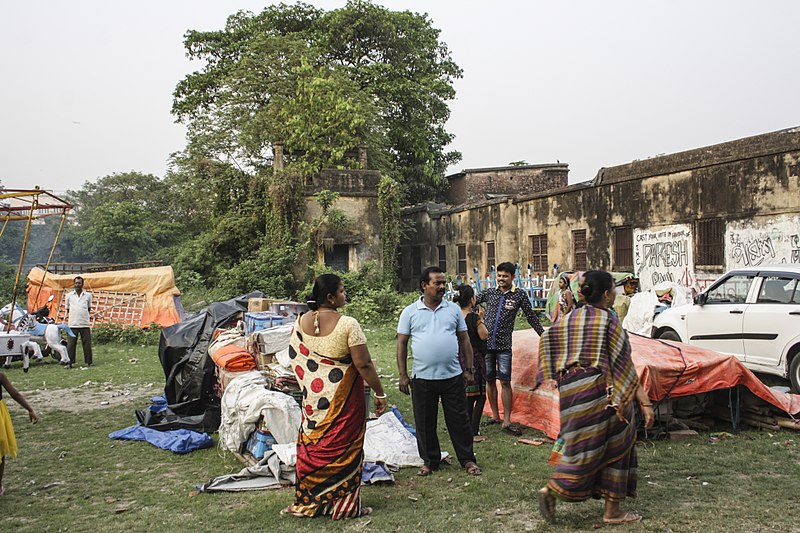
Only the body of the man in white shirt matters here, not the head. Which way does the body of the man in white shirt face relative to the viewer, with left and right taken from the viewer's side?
facing the viewer

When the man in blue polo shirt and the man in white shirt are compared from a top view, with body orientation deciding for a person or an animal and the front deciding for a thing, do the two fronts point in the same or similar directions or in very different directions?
same or similar directions

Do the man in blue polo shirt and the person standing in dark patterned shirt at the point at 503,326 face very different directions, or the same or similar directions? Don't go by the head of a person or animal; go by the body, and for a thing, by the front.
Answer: same or similar directions

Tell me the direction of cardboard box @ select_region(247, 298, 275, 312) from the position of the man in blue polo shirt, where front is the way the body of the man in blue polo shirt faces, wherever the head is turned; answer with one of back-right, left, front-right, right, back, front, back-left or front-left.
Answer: back-right

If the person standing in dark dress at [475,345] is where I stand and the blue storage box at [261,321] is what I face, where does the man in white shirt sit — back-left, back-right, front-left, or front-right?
front-right

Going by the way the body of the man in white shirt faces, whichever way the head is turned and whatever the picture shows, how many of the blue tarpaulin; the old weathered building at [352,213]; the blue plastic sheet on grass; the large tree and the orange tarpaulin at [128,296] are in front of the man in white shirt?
2

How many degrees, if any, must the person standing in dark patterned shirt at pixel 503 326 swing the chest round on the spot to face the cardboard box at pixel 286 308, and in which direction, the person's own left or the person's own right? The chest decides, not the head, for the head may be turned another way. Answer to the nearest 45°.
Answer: approximately 135° to the person's own right

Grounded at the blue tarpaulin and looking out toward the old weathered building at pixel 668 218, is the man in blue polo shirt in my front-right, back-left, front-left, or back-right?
front-right

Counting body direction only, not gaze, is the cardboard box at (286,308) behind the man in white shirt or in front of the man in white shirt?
in front

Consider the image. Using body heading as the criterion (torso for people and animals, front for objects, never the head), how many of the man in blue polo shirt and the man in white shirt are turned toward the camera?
2

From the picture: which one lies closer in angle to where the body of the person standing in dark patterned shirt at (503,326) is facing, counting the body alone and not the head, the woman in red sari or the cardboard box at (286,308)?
the woman in red sari

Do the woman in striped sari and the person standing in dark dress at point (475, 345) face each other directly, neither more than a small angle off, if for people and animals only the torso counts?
no

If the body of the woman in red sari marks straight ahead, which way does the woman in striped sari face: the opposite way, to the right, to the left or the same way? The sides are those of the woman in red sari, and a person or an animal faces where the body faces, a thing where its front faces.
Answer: the same way

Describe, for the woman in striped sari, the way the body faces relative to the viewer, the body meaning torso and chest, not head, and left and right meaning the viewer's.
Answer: facing away from the viewer and to the right of the viewer

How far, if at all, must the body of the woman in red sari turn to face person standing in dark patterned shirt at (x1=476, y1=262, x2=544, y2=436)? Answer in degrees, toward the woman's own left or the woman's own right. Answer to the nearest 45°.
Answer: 0° — they already face them

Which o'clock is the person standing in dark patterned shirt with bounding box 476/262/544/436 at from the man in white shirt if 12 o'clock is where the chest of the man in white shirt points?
The person standing in dark patterned shirt is roughly at 11 o'clock from the man in white shirt.

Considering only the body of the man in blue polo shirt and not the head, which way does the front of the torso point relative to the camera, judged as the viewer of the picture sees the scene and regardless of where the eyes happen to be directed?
toward the camera
